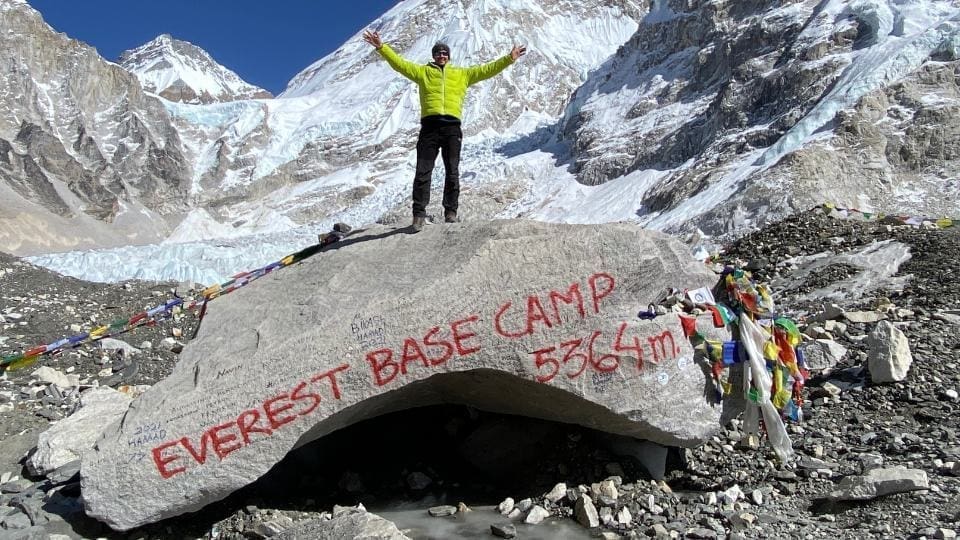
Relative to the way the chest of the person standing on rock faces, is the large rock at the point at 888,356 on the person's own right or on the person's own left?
on the person's own left

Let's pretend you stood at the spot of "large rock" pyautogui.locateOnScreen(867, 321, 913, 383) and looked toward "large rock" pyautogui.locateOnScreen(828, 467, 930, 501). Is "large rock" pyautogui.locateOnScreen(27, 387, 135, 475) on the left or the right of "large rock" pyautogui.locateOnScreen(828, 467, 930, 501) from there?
right

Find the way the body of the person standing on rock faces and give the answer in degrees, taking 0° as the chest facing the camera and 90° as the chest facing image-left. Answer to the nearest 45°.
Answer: approximately 0°
